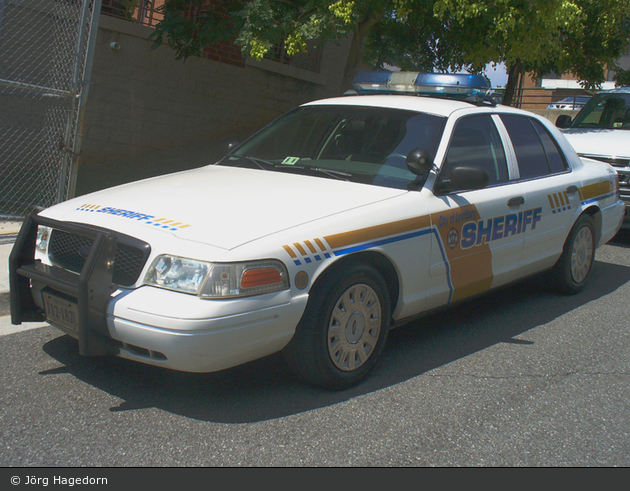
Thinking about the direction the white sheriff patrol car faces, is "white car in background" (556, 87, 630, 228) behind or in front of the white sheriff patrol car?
behind

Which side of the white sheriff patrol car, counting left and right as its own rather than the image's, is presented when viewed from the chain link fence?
right

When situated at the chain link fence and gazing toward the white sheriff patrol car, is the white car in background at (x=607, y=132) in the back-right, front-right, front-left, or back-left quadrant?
front-left

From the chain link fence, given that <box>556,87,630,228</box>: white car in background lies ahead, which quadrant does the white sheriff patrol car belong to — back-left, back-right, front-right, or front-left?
front-right

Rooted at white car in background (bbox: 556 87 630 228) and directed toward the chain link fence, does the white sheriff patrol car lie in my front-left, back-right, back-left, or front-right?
front-left

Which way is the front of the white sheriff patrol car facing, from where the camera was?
facing the viewer and to the left of the viewer
